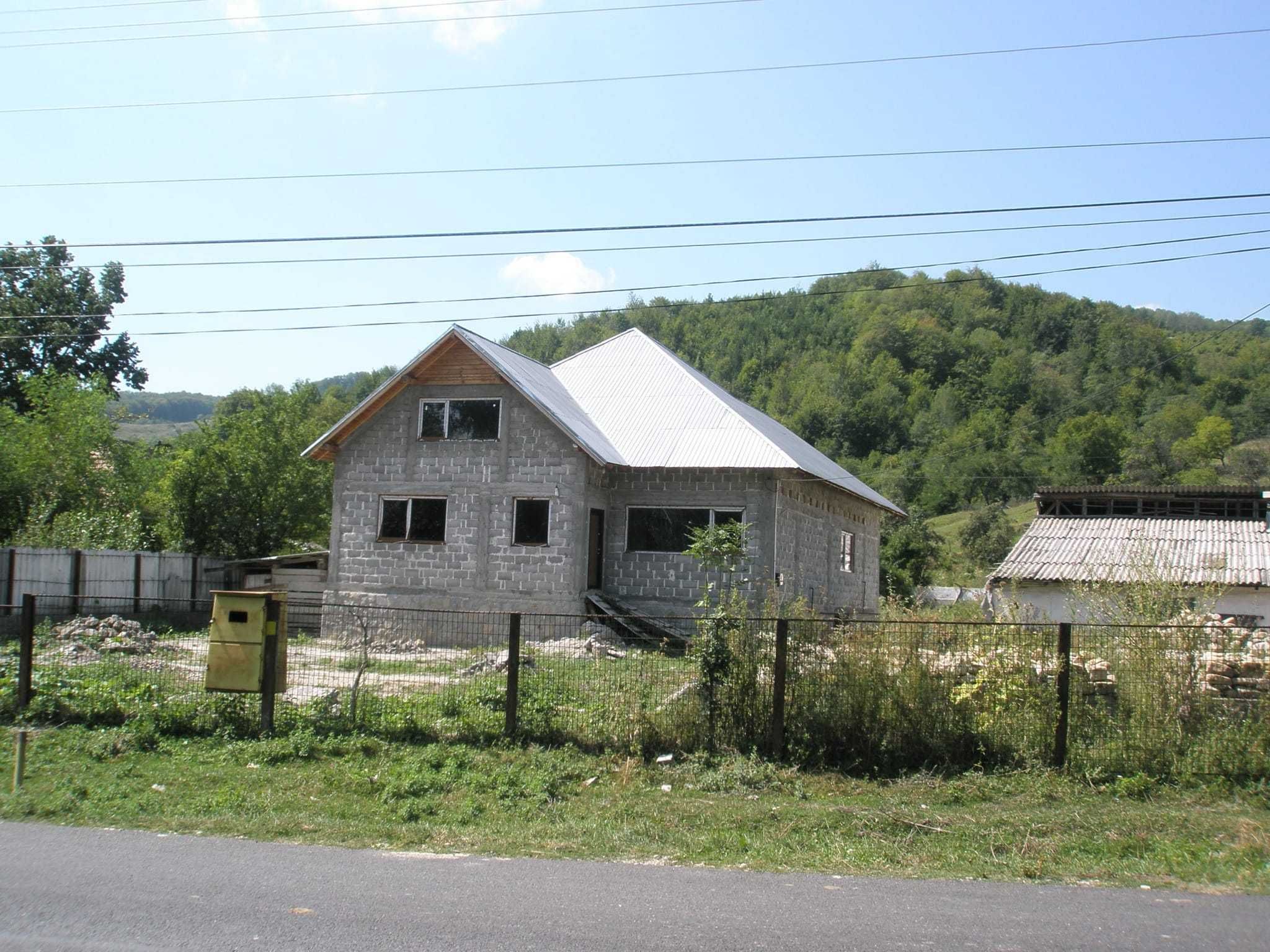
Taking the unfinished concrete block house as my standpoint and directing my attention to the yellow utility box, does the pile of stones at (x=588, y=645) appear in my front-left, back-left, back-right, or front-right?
front-left

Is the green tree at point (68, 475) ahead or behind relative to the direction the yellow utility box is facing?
behind

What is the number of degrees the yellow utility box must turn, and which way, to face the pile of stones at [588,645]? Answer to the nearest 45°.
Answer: approximately 135° to its left

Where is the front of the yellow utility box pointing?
toward the camera

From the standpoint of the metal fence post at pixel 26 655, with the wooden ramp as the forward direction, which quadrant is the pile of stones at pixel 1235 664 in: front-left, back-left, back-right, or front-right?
front-right

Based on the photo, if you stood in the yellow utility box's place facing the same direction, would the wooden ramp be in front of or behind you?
behind

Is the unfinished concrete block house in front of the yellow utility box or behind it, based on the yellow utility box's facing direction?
behind

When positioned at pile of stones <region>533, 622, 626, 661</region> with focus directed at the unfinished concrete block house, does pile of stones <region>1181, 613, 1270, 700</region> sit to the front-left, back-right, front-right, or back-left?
back-right

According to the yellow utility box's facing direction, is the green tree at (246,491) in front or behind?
behind

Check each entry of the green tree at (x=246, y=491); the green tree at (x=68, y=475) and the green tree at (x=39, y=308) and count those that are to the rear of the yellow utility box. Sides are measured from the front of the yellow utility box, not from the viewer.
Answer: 3

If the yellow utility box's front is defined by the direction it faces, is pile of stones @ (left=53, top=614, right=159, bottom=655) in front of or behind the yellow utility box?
behind

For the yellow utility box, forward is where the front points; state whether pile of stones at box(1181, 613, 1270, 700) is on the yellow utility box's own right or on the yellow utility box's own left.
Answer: on the yellow utility box's own left
